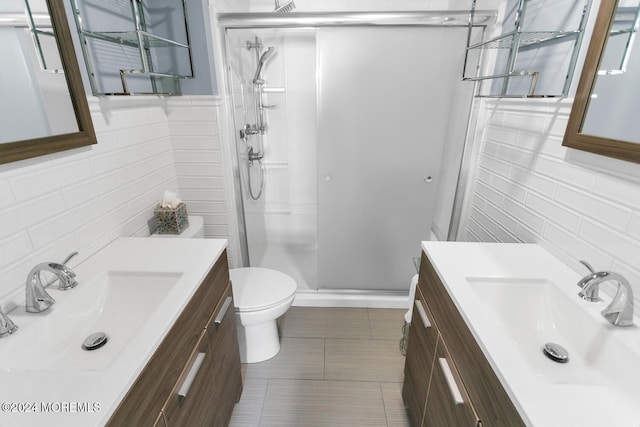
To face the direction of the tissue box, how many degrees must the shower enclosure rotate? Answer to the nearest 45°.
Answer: approximately 45° to its right

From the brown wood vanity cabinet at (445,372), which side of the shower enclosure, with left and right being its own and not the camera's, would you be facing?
front

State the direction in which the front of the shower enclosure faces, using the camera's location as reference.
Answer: facing the viewer

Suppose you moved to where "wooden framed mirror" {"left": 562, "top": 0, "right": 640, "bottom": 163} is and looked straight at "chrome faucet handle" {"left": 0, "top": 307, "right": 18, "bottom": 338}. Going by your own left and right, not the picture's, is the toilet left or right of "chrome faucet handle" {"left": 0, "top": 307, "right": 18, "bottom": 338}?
right

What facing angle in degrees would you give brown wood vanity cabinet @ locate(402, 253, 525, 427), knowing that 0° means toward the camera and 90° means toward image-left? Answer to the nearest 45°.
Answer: approximately 90°

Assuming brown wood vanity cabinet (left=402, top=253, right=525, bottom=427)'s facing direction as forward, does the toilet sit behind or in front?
in front

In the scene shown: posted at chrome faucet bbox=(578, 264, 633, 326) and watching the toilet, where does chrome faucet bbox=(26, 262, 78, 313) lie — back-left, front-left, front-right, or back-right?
front-left

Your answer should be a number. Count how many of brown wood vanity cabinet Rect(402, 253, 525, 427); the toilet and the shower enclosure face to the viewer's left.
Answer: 1
